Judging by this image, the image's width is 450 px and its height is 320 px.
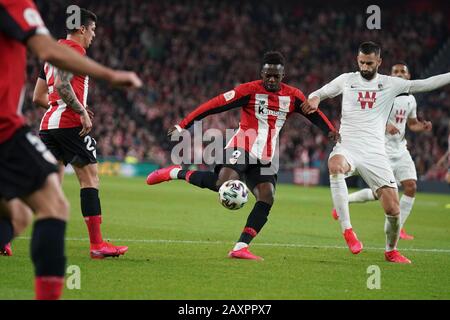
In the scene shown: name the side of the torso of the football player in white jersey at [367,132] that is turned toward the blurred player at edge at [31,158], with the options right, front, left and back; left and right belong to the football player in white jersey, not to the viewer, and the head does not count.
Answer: front

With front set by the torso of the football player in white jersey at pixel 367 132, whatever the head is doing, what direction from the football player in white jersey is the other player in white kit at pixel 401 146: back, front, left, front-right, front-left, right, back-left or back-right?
back

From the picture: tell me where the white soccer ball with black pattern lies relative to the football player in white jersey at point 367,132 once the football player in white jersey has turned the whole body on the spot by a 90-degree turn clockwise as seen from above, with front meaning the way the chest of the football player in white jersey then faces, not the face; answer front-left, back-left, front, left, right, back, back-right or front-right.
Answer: front-left

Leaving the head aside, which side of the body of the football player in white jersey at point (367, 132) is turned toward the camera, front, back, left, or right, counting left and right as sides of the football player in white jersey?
front
